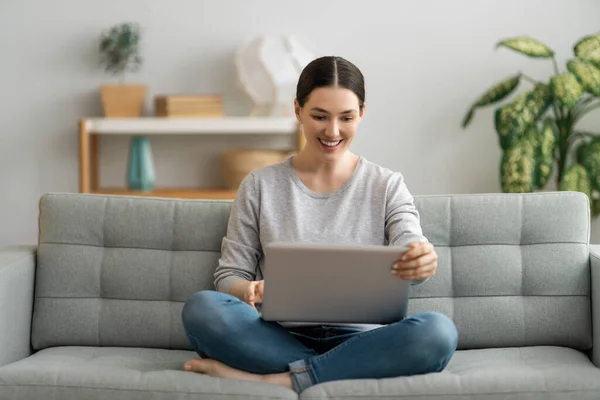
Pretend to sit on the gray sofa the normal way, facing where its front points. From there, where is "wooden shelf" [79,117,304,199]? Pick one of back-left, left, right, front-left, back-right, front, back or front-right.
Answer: back

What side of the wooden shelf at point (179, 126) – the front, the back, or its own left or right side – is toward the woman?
front

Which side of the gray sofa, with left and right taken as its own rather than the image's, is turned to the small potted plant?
back

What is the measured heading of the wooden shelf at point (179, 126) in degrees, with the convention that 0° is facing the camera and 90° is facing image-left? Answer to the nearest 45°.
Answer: approximately 0°

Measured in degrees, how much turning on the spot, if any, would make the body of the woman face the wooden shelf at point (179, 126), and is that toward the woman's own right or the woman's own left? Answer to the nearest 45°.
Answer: approximately 180°

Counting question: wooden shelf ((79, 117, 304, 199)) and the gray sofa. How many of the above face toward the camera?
2

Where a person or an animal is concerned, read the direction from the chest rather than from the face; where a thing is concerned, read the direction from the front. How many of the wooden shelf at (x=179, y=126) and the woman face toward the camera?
2

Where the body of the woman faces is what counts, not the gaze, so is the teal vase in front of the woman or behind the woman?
behind

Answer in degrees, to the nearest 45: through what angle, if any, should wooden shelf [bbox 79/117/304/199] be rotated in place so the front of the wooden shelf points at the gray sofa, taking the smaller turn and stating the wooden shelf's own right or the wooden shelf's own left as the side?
0° — it already faces it
